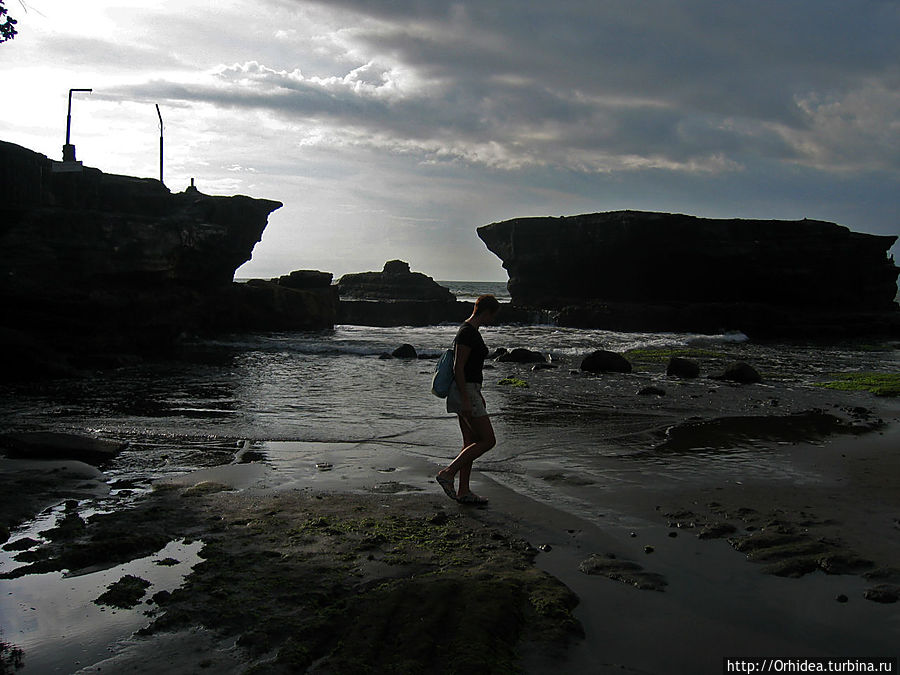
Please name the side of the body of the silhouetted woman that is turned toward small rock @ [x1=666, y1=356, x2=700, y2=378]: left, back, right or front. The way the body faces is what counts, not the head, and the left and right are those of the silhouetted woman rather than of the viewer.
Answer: left

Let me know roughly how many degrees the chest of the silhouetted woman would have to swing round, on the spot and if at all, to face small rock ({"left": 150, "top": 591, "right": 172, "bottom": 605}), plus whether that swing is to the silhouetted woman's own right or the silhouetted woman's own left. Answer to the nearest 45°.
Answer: approximately 135° to the silhouetted woman's own right

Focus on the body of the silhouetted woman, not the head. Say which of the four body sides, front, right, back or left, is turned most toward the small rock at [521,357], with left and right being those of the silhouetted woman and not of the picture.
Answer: left

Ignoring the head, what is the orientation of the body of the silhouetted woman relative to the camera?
to the viewer's right

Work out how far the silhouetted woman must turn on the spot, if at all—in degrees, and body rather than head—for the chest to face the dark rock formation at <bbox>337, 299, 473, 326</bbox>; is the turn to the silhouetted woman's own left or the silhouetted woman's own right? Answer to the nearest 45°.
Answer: approximately 90° to the silhouetted woman's own left

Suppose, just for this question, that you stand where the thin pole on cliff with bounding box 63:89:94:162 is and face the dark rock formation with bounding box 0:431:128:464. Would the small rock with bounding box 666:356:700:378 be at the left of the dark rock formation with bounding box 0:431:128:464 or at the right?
left
